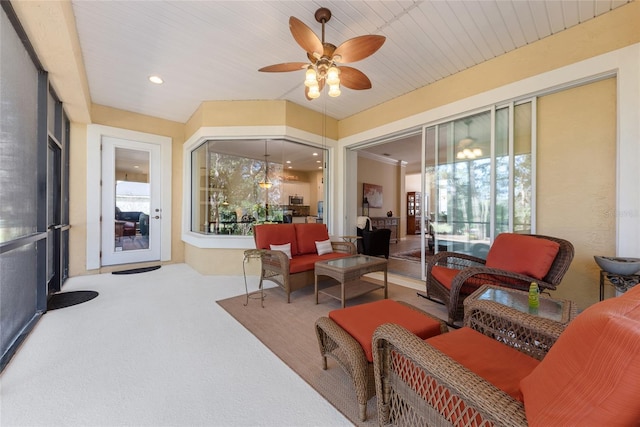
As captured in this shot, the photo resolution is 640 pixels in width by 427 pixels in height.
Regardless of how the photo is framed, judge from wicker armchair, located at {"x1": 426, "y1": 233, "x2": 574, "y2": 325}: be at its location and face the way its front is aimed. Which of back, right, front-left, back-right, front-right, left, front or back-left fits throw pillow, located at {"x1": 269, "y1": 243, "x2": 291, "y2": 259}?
front-right

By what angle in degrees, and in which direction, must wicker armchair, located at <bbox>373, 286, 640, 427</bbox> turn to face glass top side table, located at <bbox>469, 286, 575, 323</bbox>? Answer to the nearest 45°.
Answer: approximately 45° to its right

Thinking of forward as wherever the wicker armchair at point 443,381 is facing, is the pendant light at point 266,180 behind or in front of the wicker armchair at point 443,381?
in front

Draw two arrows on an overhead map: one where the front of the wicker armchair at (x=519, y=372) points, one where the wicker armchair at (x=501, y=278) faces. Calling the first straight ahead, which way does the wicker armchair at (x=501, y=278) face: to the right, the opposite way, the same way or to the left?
to the left

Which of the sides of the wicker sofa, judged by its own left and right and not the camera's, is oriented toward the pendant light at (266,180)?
back

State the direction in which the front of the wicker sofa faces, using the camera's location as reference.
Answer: facing the viewer and to the right of the viewer

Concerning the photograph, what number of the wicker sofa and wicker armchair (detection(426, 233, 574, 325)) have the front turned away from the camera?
0

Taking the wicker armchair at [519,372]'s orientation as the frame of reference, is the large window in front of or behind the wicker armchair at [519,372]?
in front

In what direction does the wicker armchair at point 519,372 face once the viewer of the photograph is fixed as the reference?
facing away from the viewer and to the left of the viewer

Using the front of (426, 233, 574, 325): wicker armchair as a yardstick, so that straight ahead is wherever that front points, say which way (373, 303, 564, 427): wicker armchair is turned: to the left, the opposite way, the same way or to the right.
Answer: to the right

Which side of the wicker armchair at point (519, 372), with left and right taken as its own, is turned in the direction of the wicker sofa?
front

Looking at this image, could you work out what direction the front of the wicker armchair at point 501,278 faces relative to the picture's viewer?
facing the viewer and to the left of the viewer
